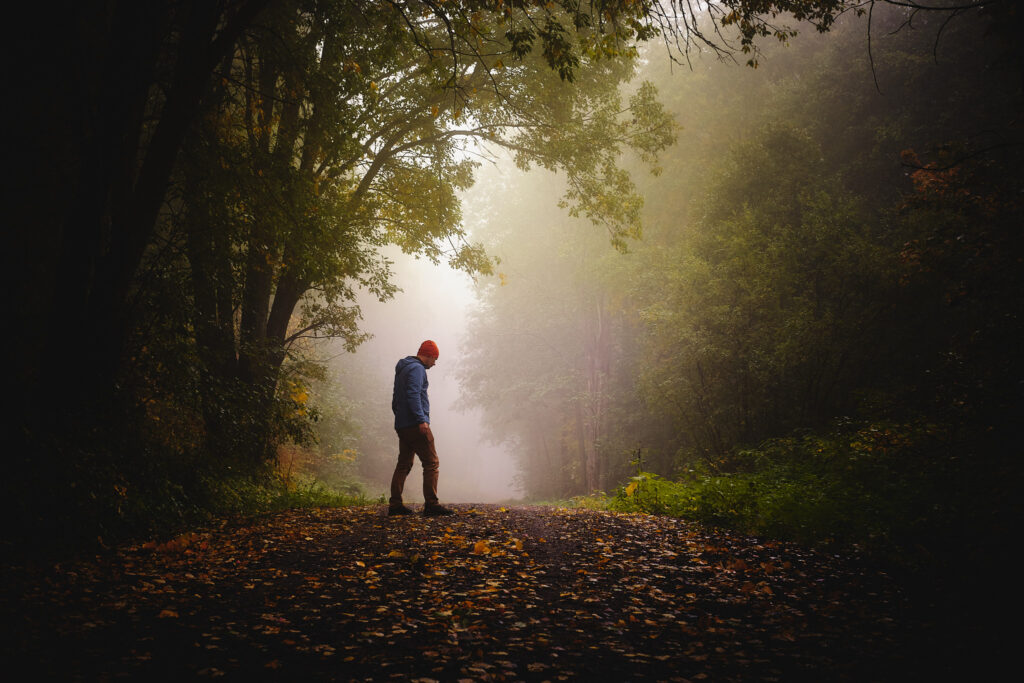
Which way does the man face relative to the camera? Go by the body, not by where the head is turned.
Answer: to the viewer's right

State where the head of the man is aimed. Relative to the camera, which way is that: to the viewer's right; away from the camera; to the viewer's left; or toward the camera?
to the viewer's right

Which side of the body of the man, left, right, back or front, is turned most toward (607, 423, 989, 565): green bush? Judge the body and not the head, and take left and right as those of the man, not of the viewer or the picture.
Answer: front
